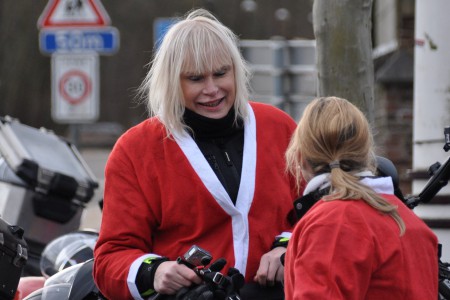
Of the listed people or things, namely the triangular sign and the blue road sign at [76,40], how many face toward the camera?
2

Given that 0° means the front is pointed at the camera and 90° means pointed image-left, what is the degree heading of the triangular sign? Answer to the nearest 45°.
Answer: approximately 0°

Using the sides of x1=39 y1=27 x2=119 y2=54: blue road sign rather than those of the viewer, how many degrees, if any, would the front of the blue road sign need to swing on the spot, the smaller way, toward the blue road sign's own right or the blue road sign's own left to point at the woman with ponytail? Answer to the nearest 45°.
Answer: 0° — it already faces them

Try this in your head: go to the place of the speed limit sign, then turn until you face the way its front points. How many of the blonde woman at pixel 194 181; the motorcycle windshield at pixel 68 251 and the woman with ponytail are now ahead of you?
3

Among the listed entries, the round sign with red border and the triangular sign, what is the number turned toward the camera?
2

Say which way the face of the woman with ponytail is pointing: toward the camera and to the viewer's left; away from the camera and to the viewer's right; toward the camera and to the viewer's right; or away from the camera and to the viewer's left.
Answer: away from the camera and to the viewer's left

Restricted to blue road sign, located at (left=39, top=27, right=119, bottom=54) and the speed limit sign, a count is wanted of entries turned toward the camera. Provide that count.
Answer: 2

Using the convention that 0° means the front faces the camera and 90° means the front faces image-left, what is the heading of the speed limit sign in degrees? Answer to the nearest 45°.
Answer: approximately 0°

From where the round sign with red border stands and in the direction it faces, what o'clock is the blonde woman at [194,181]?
The blonde woman is roughly at 12 o'clock from the round sign with red border.

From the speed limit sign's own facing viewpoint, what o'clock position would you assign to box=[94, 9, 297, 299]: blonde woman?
The blonde woman is roughly at 12 o'clock from the speed limit sign.
